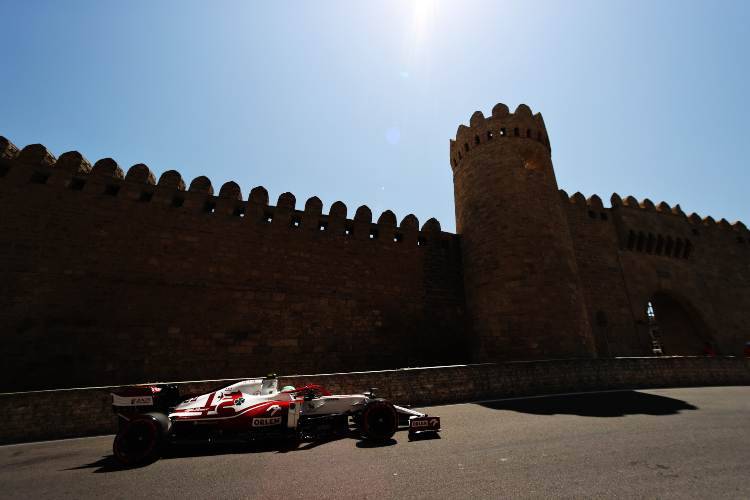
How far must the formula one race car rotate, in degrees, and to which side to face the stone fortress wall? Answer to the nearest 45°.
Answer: approximately 90° to its left

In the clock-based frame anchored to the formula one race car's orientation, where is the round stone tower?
The round stone tower is roughly at 11 o'clock from the formula one race car.

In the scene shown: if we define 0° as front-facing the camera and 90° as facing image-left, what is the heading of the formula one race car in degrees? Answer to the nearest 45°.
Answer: approximately 270°
